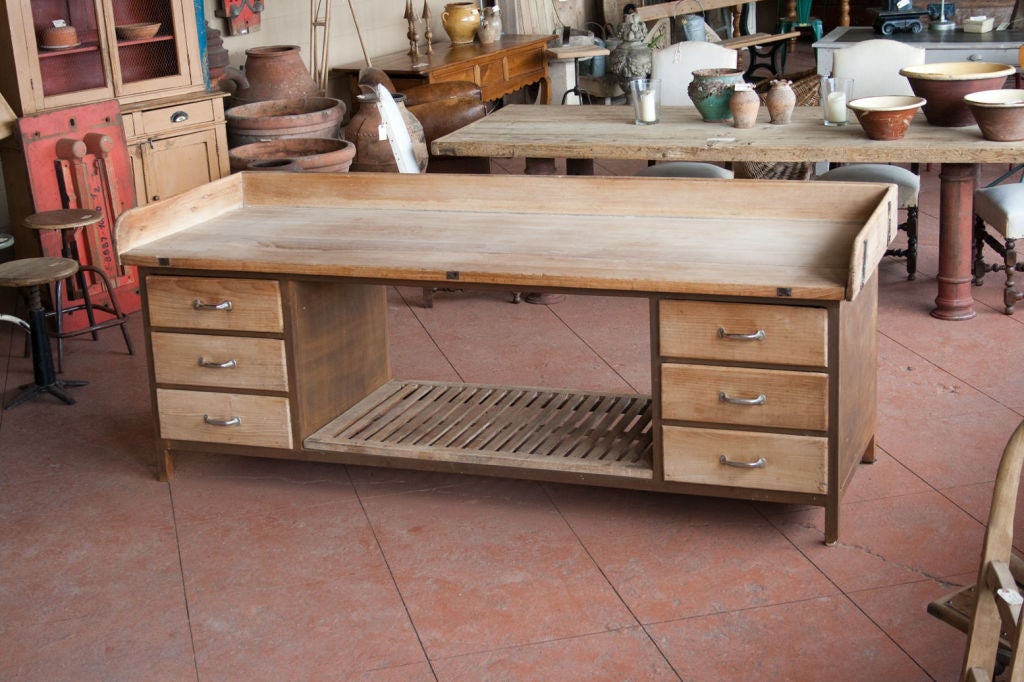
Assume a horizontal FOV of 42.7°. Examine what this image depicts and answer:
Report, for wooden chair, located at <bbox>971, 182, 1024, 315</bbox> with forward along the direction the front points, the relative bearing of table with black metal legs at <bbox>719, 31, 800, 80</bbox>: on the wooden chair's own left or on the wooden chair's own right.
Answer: on the wooden chair's own right

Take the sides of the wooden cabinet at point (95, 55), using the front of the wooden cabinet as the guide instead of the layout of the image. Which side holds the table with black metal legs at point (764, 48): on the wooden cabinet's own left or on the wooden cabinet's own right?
on the wooden cabinet's own left

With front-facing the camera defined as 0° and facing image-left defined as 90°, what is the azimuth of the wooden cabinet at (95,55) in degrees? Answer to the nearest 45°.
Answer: approximately 315°

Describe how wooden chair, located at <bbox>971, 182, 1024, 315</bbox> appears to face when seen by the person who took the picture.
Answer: facing the viewer and to the left of the viewer

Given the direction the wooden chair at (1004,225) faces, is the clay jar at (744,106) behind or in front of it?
in front

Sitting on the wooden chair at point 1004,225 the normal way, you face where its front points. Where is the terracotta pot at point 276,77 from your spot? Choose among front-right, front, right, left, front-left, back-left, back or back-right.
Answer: front-right

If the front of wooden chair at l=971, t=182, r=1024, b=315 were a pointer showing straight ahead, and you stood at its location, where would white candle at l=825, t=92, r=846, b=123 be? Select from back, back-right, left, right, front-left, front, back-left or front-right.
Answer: front-right

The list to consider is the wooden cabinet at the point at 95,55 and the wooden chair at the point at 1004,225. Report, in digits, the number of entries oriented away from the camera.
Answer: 0

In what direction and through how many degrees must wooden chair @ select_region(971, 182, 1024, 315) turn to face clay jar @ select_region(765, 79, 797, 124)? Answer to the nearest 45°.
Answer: approximately 45° to its right

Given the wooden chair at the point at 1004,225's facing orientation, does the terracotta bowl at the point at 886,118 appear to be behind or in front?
in front

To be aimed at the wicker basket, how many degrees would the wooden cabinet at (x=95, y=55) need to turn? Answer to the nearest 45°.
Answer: approximately 45° to its left

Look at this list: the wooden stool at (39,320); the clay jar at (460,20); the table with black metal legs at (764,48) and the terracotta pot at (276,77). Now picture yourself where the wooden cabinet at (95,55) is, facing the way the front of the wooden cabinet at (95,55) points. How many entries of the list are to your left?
3

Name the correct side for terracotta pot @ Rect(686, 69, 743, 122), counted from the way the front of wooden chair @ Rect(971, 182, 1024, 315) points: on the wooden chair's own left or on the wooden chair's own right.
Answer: on the wooden chair's own right
